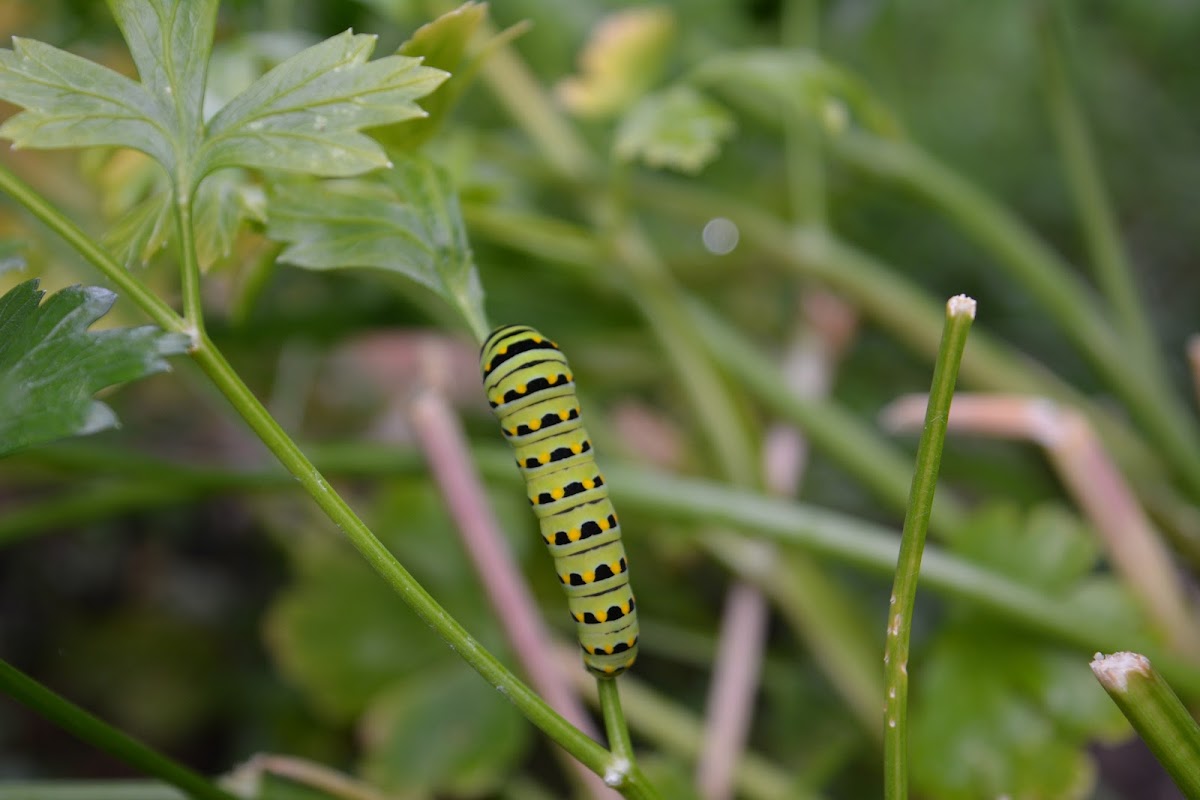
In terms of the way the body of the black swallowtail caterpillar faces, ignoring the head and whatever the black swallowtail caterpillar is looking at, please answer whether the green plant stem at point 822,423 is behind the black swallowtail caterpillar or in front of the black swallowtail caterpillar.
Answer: in front

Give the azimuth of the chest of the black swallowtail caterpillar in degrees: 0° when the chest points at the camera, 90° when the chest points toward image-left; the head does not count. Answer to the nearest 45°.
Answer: approximately 180°
